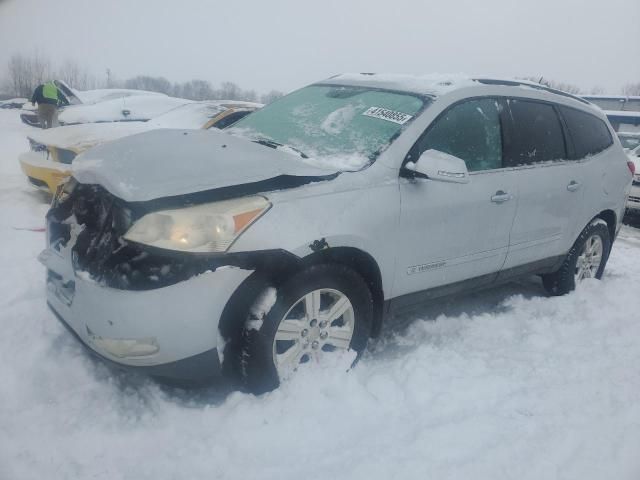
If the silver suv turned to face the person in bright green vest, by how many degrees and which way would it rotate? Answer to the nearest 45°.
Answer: approximately 90° to its right

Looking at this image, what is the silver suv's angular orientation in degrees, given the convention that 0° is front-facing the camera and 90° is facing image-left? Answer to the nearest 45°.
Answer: approximately 45°

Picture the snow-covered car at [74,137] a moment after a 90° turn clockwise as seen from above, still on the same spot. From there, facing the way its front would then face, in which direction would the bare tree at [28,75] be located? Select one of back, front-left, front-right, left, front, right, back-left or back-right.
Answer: front-right

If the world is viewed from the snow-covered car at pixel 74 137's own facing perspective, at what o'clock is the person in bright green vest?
The person in bright green vest is roughly at 4 o'clock from the snow-covered car.

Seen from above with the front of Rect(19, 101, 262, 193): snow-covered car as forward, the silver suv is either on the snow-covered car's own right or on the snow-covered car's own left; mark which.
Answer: on the snow-covered car's own left

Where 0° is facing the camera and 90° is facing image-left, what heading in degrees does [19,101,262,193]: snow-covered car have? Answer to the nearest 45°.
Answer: approximately 45°

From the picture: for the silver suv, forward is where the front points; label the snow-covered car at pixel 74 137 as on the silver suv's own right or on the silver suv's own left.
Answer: on the silver suv's own right
